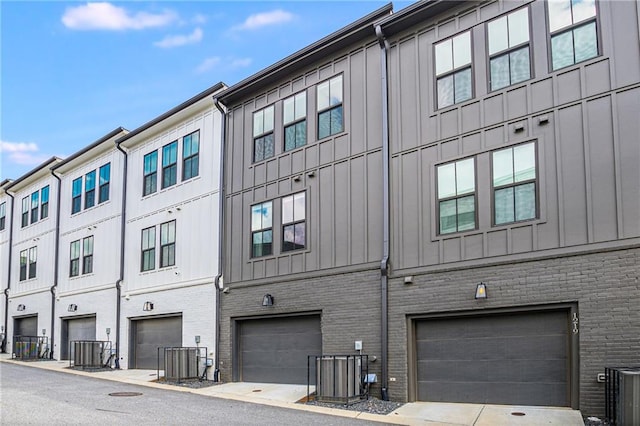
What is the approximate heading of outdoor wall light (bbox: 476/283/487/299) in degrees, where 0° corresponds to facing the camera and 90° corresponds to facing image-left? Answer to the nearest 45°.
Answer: approximately 0°

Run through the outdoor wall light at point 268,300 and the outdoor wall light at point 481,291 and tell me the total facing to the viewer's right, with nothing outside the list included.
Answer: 0

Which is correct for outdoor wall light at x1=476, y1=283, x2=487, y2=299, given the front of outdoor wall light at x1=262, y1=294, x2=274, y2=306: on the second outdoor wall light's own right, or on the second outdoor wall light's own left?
on the second outdoor wall light's own left

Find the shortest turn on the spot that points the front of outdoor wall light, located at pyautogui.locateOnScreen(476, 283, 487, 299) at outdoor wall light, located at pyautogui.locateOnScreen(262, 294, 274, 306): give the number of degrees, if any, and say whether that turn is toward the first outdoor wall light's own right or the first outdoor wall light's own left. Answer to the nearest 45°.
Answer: approximately 135° to the first outdoor wall light's own right

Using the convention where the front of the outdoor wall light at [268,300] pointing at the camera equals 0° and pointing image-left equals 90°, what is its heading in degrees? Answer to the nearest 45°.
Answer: approximately 45°
